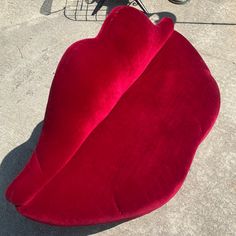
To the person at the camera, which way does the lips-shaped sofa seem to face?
facing the viewer and to the right of the viewer
